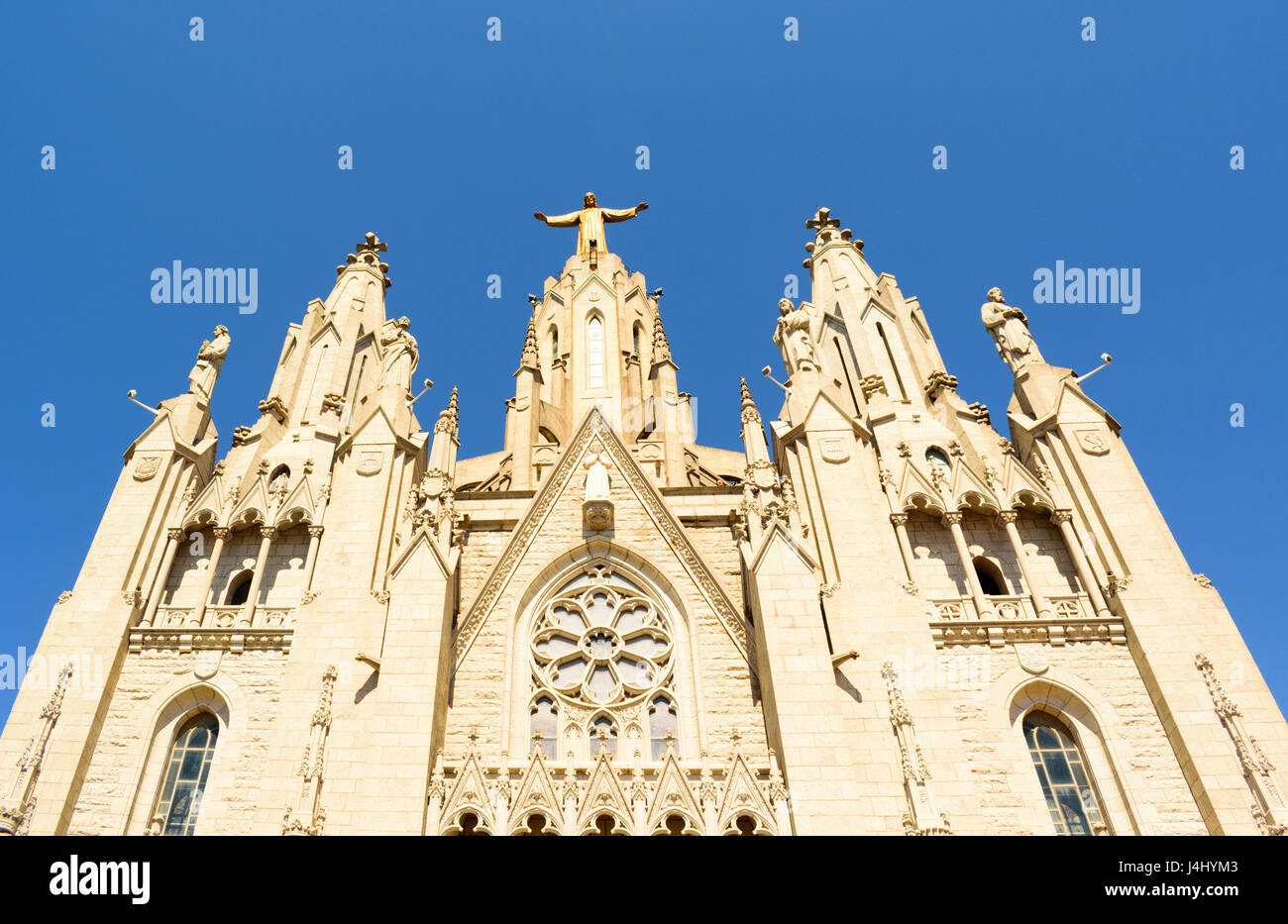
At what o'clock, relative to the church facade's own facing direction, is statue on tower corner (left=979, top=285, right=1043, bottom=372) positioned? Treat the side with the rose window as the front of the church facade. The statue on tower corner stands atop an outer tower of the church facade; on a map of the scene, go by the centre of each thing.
The statue on tower corner is roughly at 9 o'clock from the church facade.

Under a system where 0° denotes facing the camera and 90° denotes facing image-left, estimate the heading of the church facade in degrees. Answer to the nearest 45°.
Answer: approximately 0°

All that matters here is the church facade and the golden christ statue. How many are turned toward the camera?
2
